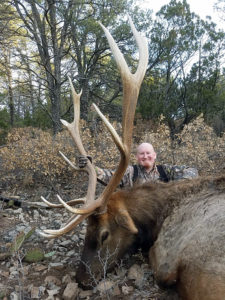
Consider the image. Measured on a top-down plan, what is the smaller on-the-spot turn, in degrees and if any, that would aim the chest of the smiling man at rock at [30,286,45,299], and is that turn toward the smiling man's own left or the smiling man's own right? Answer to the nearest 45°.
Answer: approximately 45° to the smiling man's own right

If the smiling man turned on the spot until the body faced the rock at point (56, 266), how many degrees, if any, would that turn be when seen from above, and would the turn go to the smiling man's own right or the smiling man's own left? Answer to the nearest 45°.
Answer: approximately 45° to the smiling man's own right

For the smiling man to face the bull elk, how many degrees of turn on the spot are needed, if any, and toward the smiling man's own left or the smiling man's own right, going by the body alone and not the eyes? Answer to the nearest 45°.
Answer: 0° — they already face it

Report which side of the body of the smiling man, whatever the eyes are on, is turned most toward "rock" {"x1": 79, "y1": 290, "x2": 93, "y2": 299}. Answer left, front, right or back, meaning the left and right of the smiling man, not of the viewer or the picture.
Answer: front

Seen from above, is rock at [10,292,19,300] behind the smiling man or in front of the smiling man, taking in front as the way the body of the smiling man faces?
in front

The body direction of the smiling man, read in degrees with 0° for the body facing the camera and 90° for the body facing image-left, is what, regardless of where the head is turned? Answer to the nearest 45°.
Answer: approximately 0°

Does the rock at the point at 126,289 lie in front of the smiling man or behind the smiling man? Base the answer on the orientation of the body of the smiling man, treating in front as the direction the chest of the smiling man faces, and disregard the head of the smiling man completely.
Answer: in front

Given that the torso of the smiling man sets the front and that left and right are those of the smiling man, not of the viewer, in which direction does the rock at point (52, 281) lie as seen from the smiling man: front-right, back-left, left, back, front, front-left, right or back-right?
front-right

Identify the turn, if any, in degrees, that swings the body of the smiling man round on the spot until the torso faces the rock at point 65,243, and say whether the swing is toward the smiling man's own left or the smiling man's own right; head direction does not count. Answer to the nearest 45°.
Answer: approximately 45° to the smiling man's own right

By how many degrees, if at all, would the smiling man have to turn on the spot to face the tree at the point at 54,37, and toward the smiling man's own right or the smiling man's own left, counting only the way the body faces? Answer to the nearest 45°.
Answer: approximately 135° to the smiling man's own right
